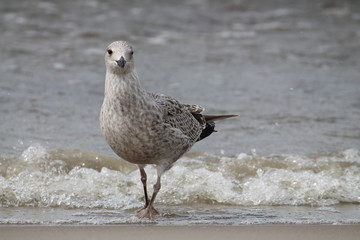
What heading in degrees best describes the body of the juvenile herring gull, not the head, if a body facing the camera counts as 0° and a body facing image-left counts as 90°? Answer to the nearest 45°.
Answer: approximately 45°
